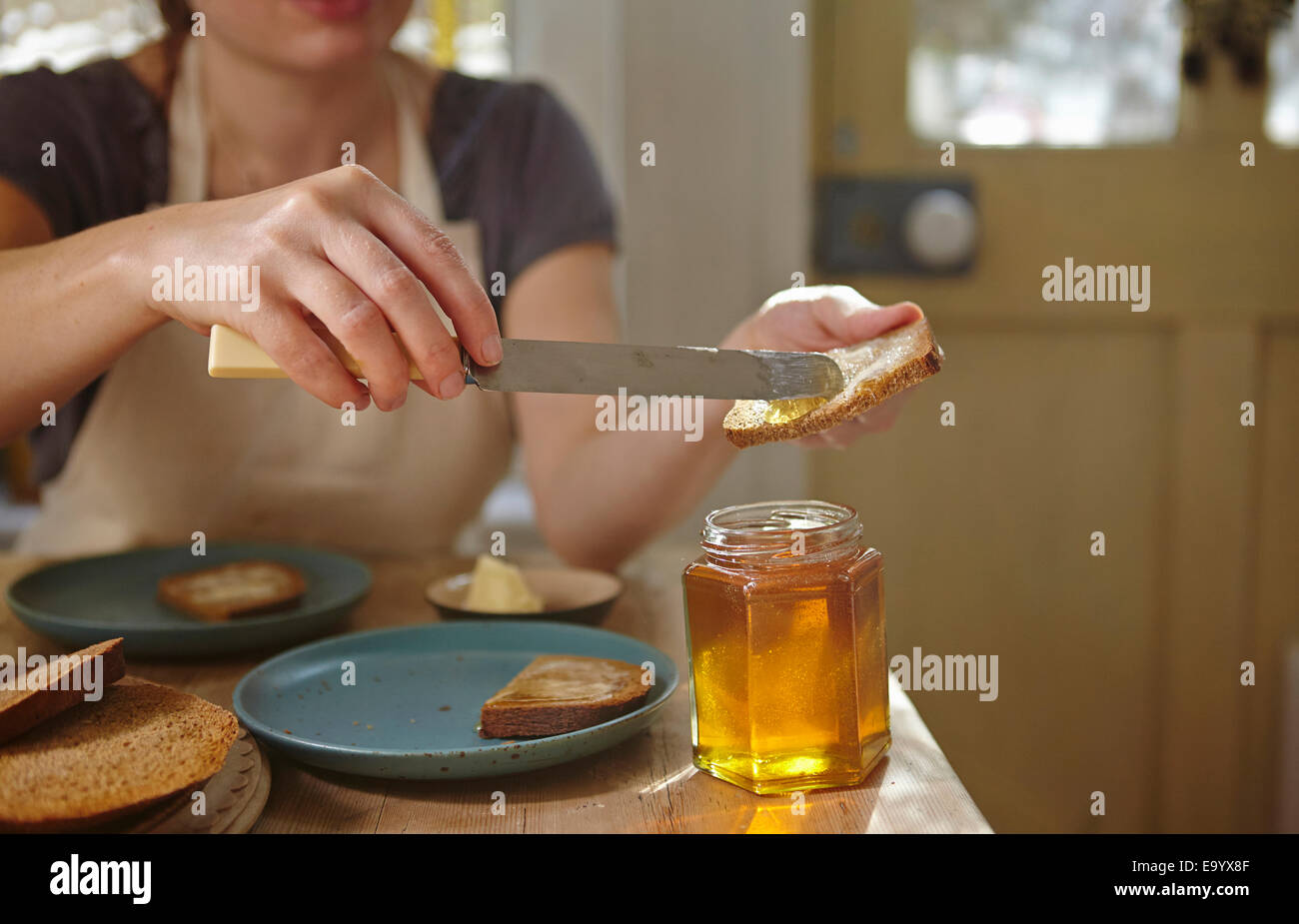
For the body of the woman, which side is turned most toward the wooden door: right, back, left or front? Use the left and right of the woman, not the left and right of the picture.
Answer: left

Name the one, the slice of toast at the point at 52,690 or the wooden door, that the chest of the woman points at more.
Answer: the slice of toast

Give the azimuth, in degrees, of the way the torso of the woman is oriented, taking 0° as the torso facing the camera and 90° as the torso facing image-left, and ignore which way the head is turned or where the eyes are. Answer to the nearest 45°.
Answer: approximately 0°

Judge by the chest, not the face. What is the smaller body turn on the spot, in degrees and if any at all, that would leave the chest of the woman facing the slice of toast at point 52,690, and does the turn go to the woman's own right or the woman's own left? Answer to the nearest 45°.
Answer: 0° — they already face it

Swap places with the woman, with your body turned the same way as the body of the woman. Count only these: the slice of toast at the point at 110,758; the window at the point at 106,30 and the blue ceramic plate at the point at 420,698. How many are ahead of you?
2

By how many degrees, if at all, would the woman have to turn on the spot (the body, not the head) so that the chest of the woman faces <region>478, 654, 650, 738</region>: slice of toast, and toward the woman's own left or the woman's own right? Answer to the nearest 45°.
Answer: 0° — they already face it

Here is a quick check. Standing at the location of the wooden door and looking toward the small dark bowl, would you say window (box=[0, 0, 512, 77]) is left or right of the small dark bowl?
right

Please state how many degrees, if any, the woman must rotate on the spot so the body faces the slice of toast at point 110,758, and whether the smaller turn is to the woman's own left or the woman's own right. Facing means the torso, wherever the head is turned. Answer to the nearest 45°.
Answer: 0° — they already face it
